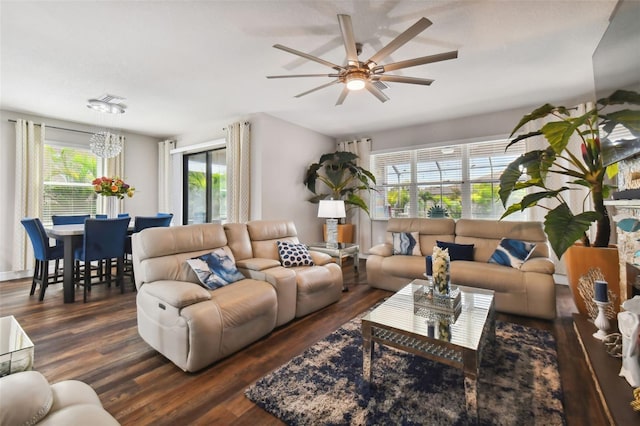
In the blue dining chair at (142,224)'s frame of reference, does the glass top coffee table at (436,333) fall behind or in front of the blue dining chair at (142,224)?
behind

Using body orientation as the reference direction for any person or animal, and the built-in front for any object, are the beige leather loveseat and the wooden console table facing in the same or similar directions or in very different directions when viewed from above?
very different directions

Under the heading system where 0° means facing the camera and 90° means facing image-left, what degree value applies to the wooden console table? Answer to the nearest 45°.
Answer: approximately 90°

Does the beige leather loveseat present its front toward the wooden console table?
yes

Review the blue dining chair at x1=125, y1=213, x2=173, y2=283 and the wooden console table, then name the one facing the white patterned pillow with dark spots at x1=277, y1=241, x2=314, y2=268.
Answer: the wooden console table

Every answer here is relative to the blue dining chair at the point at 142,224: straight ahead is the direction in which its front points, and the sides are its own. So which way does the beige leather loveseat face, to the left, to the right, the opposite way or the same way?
the opposite way

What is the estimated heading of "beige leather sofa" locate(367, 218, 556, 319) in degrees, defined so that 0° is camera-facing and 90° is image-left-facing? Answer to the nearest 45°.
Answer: approximately 45°

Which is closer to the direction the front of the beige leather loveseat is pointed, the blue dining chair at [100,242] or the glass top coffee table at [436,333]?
the glass top coffee table

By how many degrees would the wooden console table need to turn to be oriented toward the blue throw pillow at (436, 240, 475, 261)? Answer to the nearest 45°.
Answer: approximately 45° to its right

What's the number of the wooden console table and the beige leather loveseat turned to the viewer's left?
1

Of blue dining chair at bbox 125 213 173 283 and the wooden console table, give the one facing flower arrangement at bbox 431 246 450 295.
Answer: the wooden console table

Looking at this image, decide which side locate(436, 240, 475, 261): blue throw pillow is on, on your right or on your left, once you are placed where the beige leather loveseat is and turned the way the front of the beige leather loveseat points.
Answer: on your left

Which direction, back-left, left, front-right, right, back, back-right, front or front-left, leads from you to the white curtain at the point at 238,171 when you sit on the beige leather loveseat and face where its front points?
back-left

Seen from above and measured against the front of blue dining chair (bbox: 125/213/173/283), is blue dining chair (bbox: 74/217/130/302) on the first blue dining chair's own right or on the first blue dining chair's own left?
on the first blue dining chair's own left

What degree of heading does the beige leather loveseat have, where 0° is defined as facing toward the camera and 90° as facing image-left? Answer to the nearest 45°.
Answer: approximately 315°

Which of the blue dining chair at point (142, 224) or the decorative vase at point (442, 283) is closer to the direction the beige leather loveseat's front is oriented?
the decorative vase

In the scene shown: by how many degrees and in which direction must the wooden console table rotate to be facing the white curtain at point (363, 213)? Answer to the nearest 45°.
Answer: approximately 45° to its right
